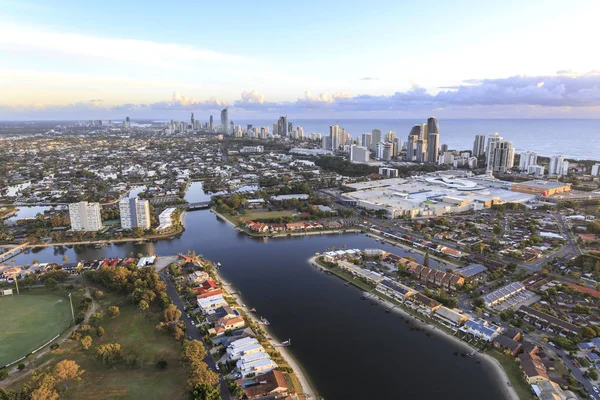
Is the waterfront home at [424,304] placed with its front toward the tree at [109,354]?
yes

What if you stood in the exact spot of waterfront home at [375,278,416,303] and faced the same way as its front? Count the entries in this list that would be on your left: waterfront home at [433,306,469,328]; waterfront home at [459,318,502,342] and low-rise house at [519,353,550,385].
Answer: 3

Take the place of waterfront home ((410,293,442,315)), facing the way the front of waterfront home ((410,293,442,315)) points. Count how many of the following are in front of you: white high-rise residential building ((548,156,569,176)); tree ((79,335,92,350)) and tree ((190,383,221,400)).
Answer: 2

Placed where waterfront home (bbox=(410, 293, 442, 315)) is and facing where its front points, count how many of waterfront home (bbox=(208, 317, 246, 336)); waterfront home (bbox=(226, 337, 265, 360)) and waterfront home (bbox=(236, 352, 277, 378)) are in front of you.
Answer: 3

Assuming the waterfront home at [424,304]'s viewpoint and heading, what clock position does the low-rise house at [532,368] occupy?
The low-rise house is roughly at 9 o'clock from the waterfront home.

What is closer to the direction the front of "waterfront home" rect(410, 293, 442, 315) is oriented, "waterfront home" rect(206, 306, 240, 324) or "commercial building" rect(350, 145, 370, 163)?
the waterfront home

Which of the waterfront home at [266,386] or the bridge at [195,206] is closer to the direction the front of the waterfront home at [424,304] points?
the waterfront home

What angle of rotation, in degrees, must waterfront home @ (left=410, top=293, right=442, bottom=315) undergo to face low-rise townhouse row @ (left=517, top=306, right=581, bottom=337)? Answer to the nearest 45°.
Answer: approximately 135° to its left

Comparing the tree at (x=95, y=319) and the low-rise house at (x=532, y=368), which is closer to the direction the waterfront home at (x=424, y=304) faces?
the tree

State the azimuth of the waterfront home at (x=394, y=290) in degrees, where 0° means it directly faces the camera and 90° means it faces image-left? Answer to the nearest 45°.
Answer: approximately 45°

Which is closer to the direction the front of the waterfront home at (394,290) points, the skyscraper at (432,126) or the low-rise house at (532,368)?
the low-rise house
